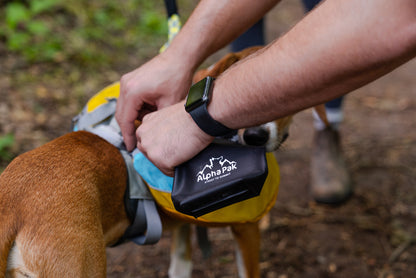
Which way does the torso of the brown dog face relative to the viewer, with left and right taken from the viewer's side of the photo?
facing away from the viewer and to the right of the viewer
